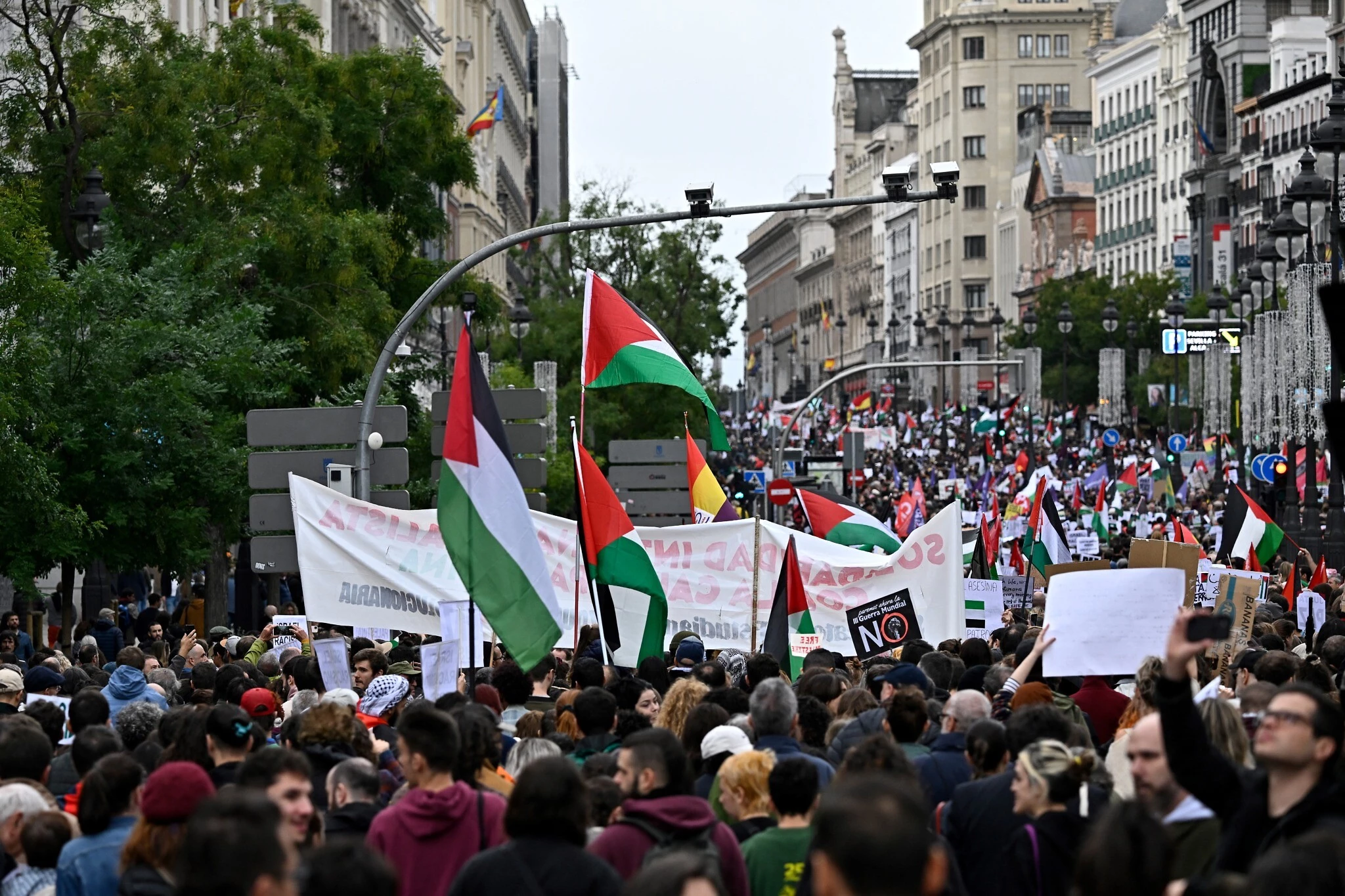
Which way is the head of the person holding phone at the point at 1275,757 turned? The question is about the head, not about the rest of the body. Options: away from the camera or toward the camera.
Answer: toward the camera

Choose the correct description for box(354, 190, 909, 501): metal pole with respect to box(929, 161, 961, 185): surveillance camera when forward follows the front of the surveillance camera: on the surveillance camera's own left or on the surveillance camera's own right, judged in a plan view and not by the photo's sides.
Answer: on the surveillance camera's own right

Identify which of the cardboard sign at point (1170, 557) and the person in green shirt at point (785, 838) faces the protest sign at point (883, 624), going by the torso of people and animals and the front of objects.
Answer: the person in green shirt

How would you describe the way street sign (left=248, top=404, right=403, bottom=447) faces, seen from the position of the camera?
facing away from the viewer

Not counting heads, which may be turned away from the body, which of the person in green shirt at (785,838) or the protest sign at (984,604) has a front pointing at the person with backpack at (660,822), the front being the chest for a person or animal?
the protest sign

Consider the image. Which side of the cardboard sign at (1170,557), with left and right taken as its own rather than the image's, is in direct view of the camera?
back

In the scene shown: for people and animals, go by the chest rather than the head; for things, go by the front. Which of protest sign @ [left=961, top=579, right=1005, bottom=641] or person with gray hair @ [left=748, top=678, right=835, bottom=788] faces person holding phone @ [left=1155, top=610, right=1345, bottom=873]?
the protest sign

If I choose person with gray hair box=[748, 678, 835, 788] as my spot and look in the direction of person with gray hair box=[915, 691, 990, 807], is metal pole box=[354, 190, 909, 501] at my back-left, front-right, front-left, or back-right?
back-left

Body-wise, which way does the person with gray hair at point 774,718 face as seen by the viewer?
away from the camera

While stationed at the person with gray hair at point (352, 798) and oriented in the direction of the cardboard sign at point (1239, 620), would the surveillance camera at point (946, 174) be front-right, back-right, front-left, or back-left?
front-left

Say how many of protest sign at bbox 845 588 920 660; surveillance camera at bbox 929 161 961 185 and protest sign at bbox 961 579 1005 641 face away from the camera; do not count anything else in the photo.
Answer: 0

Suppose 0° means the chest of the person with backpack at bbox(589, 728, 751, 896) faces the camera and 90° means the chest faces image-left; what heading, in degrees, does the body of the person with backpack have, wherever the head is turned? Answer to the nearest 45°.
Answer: approximately 135°

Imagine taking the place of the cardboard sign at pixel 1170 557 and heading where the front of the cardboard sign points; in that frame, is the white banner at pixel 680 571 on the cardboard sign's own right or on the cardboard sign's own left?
on the cardboard sign's own left

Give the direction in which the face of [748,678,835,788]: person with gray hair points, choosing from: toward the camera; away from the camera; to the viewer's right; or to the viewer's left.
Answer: away from the camera
